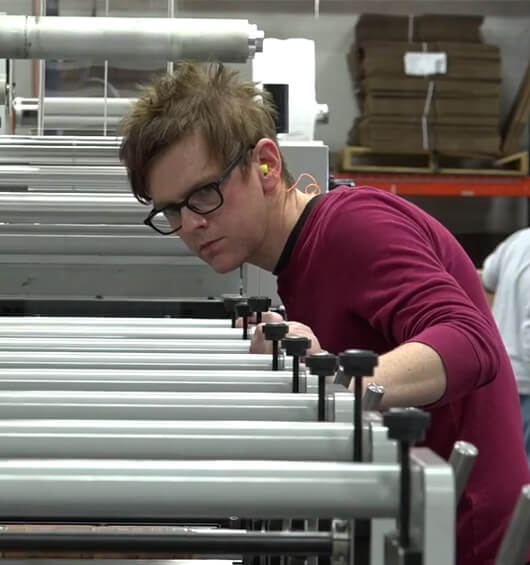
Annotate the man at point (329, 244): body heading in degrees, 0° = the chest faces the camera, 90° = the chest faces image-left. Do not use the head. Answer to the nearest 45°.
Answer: approximately 90°

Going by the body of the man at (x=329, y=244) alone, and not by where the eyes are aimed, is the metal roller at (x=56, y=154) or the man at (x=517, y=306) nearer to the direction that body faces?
the metal roller
